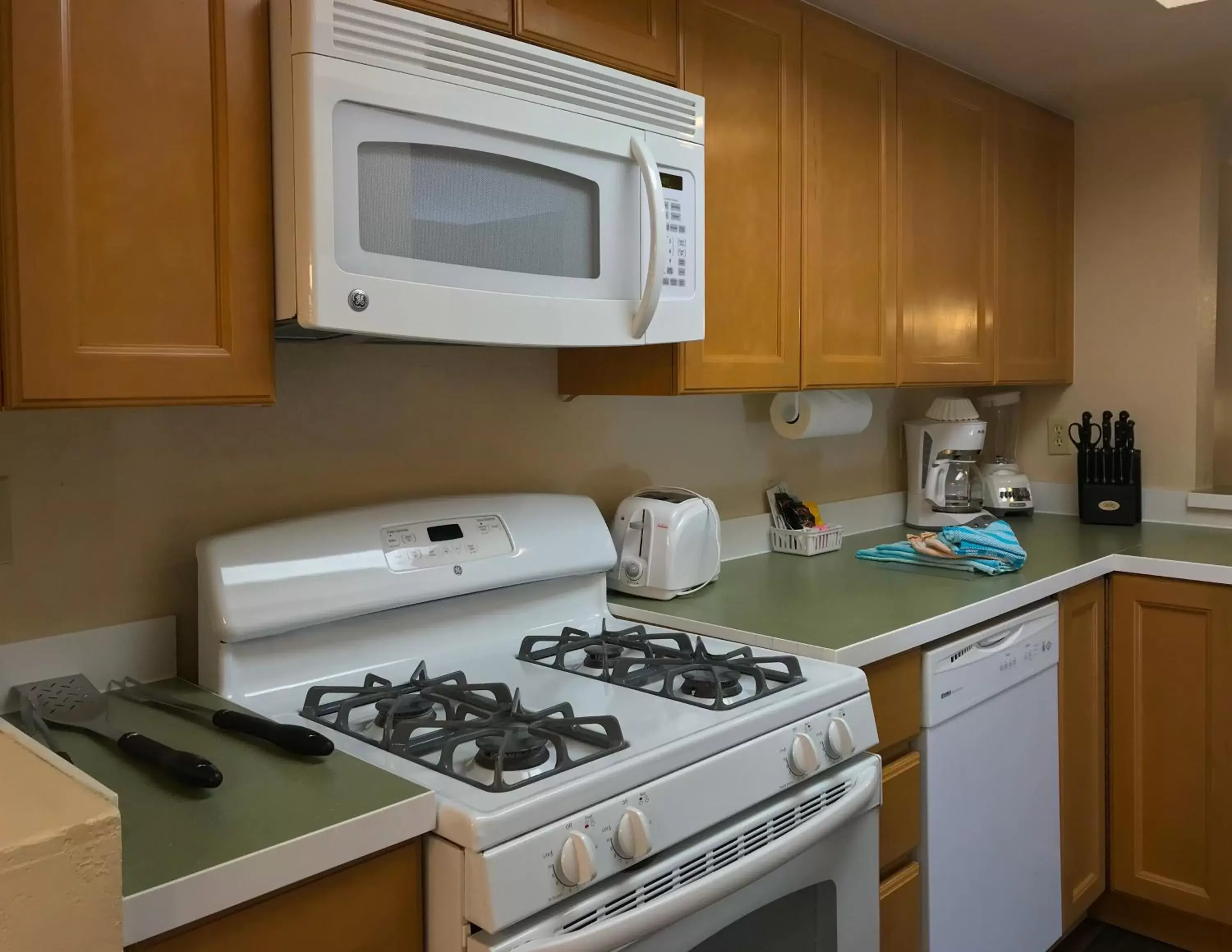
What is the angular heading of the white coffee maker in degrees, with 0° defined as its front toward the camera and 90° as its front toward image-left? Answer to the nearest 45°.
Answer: approximately 315°

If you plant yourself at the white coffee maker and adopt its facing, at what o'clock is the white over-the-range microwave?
The white over-the-range microwave is roughly at 2 o'clock from the white coffee maker.

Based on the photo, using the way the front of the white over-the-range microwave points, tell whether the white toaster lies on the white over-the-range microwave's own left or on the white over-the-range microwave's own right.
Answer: on the white over-the-range microwave's own left

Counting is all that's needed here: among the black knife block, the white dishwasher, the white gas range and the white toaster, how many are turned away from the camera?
0

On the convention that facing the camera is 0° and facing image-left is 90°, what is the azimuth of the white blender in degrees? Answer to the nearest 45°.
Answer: approximately 315°

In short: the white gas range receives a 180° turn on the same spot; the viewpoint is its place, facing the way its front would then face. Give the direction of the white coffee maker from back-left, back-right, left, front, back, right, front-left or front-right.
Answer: right

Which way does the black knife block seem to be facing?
toward the camera

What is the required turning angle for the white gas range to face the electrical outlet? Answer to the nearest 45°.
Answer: approximately 90° to its left

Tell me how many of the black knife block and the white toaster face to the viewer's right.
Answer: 0

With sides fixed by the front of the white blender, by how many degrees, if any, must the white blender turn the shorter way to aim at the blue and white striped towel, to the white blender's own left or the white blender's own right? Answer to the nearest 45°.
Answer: approximately 45° to the white blender's own right

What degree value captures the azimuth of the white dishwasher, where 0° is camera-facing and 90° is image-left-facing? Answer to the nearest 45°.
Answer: approximately 315°

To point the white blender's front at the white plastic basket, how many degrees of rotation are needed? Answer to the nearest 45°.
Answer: approximately 90° to its right

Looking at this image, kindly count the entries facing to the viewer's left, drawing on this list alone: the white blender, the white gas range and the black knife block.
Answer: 0
